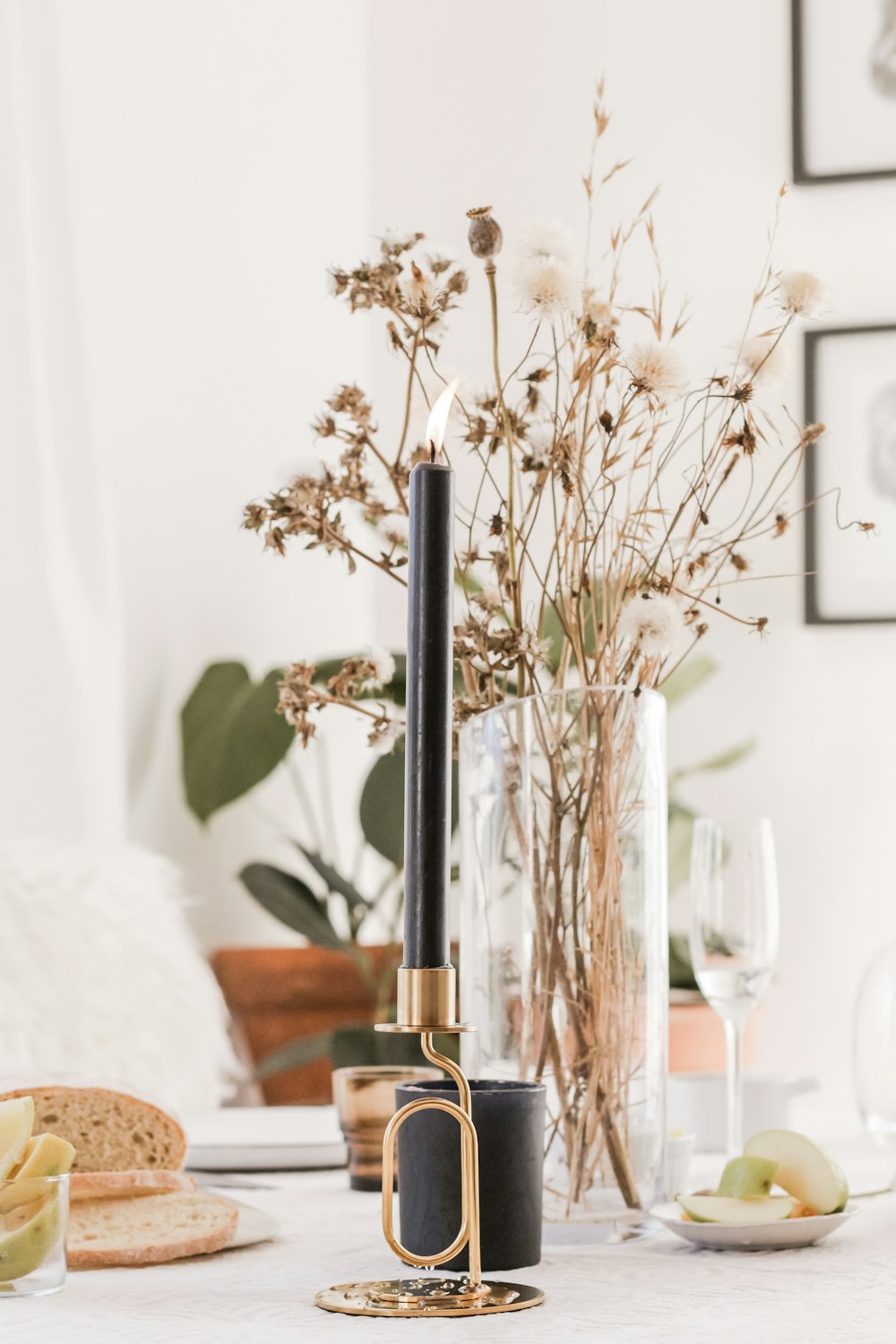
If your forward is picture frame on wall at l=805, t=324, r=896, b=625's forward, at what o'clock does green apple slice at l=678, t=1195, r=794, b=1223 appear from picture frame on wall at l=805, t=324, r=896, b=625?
The green apple slice is roughly at 12 o'clock from the picture frame on wall.

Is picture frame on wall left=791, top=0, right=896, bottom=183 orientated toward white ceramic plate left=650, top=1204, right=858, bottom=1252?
yes

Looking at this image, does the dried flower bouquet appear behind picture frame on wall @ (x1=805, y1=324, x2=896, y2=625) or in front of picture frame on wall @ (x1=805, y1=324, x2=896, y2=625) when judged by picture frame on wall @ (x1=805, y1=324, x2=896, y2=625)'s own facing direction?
in front

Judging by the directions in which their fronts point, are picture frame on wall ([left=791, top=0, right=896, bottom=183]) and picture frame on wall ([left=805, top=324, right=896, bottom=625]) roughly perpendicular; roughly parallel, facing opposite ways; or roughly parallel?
roughly parallel

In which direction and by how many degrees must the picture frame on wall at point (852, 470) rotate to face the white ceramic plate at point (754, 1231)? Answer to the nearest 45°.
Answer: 0° — it already faces it

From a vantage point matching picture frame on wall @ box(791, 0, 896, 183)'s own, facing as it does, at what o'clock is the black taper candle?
The black taper candle is roughly at 12 o'clock from the picture frame on wall.

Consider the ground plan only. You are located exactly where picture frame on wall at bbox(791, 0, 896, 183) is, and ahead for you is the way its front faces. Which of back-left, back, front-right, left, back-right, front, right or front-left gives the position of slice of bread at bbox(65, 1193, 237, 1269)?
front

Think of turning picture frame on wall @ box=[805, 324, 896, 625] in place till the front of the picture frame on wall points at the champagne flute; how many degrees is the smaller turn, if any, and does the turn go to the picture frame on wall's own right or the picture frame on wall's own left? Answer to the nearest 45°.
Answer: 0° — it already faces it

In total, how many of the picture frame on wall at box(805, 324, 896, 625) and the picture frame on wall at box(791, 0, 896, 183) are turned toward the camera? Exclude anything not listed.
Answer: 2

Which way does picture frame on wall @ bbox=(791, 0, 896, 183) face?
toward the camera

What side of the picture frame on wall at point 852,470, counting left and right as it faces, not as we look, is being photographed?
front

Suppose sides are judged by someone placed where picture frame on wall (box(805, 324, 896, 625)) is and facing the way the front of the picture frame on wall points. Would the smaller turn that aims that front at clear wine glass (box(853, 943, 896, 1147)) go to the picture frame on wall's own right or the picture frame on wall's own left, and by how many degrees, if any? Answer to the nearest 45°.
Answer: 0° — it already faces it

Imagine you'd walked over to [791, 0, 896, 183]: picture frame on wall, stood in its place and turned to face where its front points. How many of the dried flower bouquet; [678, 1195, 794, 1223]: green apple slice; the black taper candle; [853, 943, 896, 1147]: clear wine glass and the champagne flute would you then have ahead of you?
5

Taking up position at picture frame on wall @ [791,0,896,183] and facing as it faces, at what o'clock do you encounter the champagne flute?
The champagne flute is roughly at 12 o'clock from the picture frame on wall.

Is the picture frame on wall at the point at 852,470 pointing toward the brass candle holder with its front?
yes

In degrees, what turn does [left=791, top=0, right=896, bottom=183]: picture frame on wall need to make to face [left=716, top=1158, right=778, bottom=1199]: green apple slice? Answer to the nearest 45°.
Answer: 0° — it already faces it

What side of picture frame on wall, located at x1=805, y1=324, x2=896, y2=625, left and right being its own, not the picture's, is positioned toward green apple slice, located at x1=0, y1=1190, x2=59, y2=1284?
front
